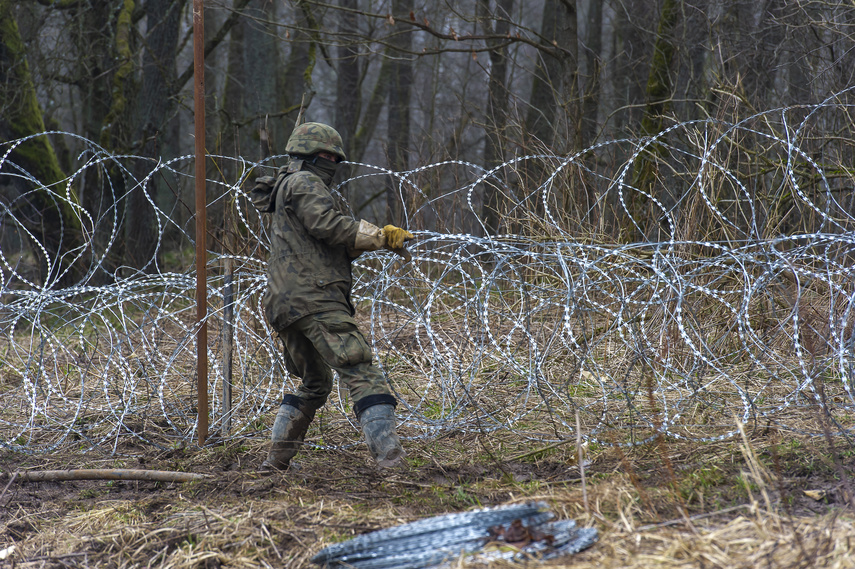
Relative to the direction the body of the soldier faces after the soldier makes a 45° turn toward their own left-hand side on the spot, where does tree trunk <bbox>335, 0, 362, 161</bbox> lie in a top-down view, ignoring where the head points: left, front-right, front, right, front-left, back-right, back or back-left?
front-left

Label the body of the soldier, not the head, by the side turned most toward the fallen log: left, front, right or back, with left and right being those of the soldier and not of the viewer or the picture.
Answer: back

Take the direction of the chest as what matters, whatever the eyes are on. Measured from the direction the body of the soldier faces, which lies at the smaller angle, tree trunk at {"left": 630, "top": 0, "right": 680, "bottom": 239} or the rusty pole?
the tree trunk

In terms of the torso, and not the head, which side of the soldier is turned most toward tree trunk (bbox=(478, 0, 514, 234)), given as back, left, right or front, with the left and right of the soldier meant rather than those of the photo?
left

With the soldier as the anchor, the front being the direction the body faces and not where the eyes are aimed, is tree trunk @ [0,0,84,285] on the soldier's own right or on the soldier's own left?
on the soldier's own left

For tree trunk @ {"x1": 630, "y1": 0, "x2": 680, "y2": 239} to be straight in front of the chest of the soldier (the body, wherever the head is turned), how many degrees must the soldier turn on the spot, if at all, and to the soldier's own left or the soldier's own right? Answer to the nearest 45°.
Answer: approximately 45° to the soldier's own left

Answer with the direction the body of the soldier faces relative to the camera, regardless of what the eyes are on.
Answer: to the viewer's right

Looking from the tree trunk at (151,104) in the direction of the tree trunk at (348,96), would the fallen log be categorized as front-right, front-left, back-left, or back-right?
back-right

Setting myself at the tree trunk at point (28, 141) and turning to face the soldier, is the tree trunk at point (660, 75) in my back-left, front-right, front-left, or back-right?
front-left

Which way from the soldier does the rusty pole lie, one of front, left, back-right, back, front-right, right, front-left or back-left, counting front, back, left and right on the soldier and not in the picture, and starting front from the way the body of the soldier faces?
back-left

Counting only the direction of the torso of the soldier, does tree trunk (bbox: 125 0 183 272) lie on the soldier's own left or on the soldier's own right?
on the soldier's own left
